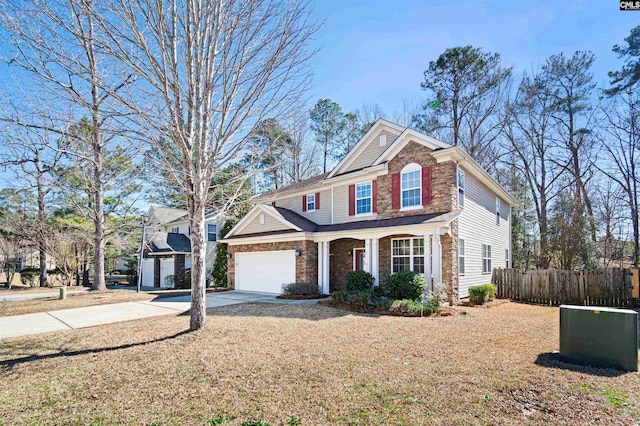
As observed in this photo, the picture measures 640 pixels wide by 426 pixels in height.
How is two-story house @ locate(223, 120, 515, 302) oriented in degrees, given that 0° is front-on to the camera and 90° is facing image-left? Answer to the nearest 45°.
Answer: approximately 45°

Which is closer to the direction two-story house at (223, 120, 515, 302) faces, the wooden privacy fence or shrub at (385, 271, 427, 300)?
the shrub

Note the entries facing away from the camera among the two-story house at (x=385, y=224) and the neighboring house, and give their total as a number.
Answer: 0

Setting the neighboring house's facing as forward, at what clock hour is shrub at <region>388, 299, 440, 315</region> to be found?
The shrub is roughly at 10 o'clock from the neighboring house.

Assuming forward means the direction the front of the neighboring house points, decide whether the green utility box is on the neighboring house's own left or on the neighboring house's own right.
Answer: on the neighboring house's own left

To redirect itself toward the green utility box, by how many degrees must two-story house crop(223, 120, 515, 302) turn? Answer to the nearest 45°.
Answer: approximately 45° to its left

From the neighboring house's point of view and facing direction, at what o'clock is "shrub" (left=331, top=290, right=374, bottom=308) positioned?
The shrub is roughly at 10 o'clock from the neighboring house.

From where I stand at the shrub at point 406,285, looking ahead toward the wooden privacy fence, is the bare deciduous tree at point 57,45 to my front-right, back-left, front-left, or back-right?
back-left

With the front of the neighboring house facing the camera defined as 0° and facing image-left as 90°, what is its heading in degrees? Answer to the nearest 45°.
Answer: approximately 45°
